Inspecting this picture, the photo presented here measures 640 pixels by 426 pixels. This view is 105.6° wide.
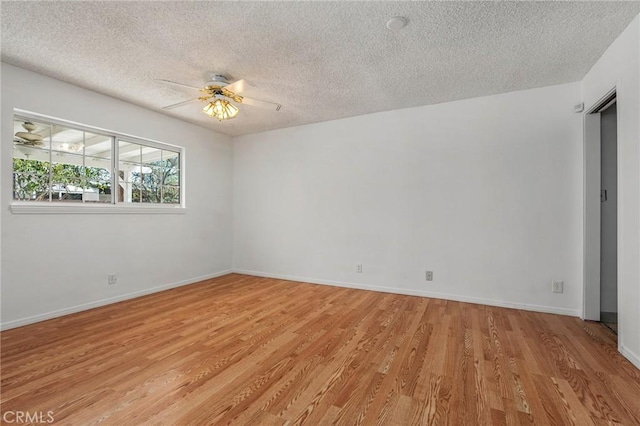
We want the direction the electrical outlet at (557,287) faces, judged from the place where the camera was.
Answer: facing the viewer

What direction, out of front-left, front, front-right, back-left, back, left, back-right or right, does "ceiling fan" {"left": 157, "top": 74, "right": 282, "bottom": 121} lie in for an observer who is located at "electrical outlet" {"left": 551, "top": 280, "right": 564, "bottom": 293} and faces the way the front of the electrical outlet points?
front-right

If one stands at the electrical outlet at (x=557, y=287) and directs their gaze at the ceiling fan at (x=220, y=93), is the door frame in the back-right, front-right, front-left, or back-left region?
back-left

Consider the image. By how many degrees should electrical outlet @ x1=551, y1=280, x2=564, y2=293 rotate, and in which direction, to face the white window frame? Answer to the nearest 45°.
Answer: approximately 45° to its right
